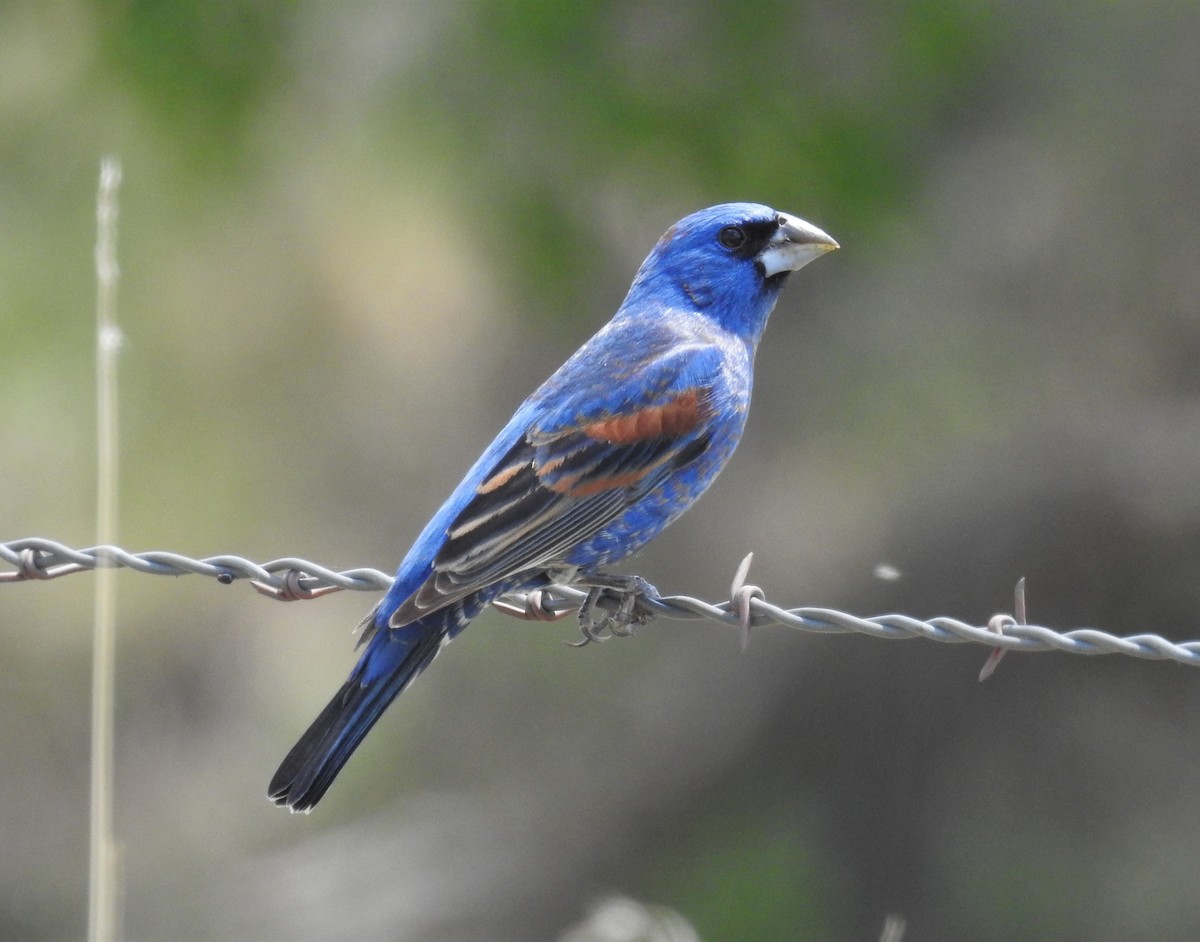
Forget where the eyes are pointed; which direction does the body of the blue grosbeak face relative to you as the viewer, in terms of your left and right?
facing to the right of the viewer
